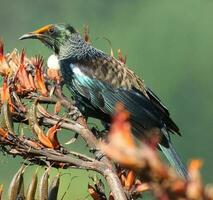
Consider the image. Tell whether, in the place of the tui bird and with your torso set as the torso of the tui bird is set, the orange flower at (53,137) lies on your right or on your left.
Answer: on your left

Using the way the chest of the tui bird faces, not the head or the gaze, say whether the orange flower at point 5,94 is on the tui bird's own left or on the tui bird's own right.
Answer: on the tui bird's own left

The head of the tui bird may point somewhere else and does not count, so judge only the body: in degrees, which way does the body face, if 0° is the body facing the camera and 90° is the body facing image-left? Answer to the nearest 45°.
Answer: approximately 90°
